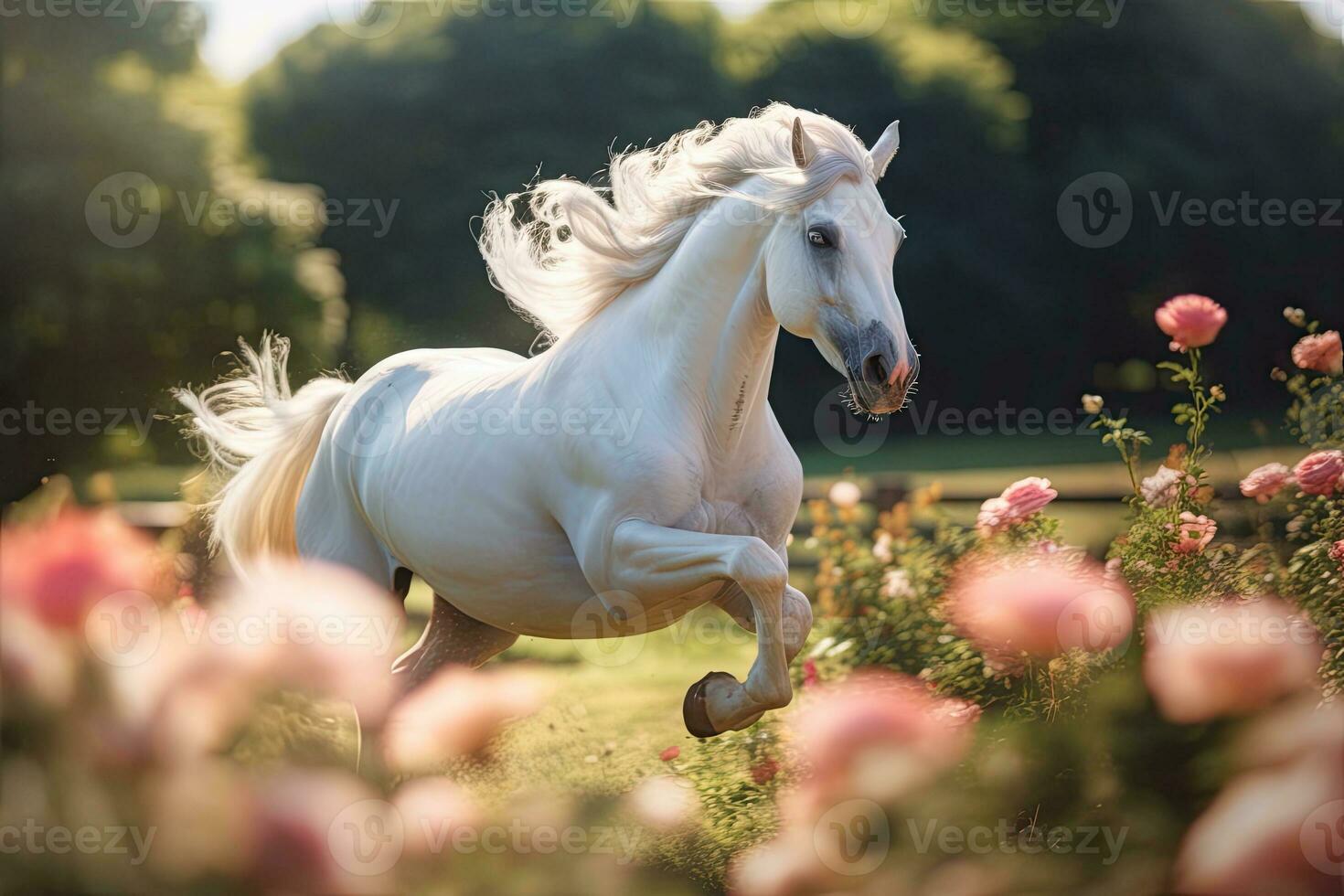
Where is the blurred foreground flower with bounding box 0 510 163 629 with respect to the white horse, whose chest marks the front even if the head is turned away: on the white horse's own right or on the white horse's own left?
on the white horse's own right

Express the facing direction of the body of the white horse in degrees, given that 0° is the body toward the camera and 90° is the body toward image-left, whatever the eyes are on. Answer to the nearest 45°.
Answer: approximately 315°

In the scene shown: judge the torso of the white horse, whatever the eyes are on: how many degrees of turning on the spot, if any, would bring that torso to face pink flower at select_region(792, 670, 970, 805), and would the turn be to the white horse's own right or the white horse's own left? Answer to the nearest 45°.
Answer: approximately 45° to the white horse's own right

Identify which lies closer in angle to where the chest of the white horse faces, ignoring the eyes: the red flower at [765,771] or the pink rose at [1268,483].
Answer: the pink rose

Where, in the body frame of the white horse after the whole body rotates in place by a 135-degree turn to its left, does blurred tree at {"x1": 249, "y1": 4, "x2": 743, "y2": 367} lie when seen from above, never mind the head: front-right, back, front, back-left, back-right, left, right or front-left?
front

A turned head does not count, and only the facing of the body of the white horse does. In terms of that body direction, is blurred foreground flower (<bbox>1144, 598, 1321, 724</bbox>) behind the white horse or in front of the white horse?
in front
